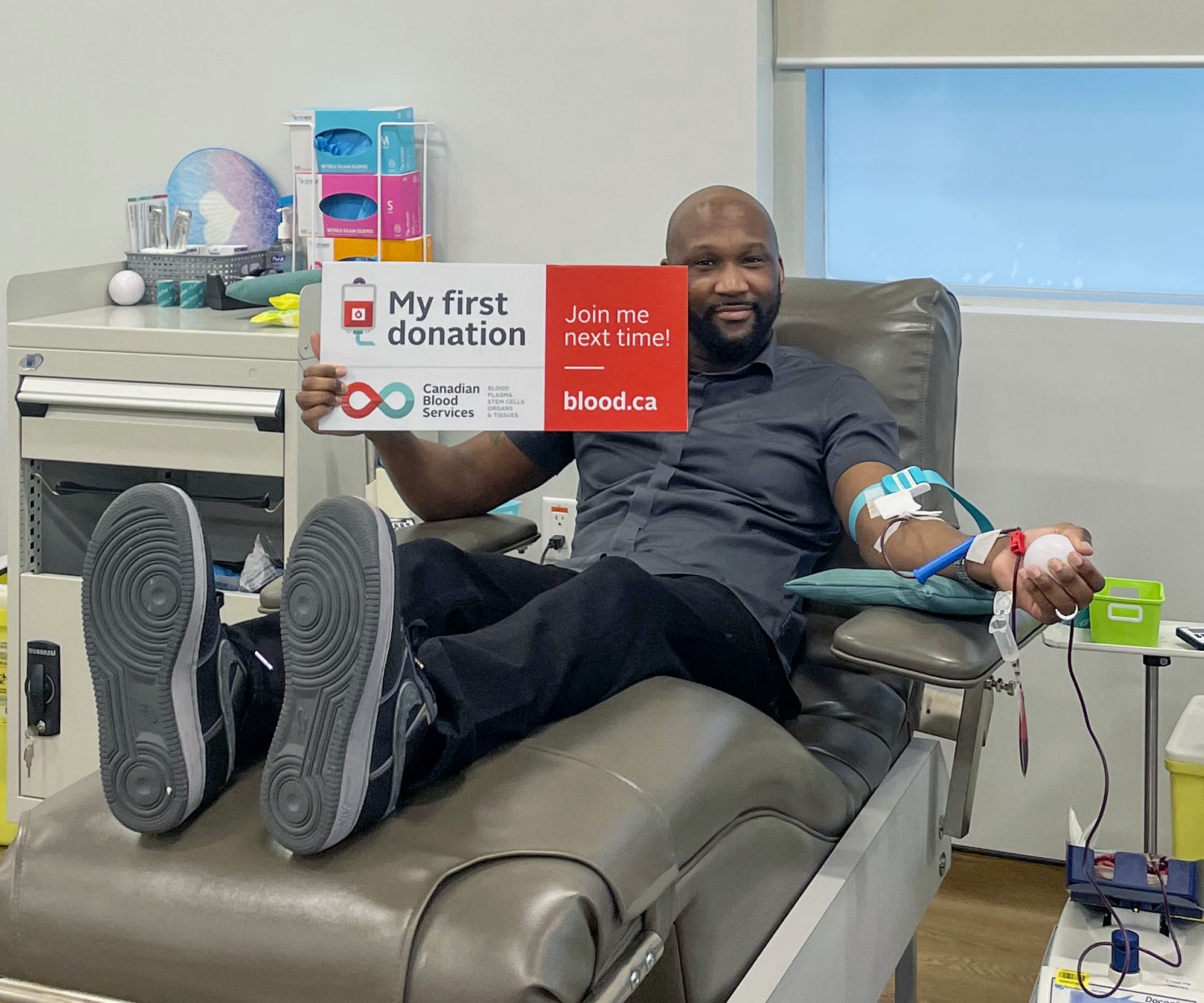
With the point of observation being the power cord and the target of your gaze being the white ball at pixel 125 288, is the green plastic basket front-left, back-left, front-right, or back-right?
back-left

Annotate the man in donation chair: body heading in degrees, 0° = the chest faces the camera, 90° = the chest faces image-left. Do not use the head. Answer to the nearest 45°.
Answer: approximately 45°

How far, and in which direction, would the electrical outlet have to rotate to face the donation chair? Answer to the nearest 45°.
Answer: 0° — it already faces it

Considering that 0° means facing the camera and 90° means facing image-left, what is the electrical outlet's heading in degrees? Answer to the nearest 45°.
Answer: approximately 0°

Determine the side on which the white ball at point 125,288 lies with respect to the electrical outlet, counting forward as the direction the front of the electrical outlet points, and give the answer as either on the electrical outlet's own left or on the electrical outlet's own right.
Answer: on the electrical outlet's own right

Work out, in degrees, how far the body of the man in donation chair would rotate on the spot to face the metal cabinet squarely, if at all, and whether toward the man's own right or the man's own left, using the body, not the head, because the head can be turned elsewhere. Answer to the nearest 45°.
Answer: approximately 90° to the man's own right

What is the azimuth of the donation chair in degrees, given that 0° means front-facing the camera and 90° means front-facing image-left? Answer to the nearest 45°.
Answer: approximately 45°

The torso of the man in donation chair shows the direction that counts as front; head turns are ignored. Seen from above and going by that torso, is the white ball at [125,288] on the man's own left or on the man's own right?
on the man's own right

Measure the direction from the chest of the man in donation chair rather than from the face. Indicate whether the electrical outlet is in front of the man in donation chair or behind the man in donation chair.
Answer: behind
